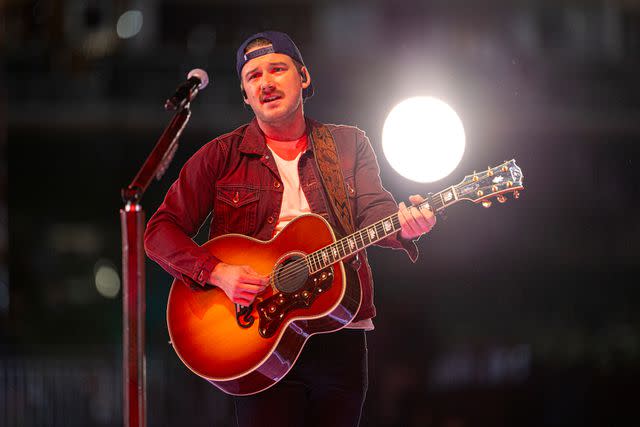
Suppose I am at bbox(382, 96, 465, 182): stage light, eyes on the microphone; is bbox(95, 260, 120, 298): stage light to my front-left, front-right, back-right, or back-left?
back-right

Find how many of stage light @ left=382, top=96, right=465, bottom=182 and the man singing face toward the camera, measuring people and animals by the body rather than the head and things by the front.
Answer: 2

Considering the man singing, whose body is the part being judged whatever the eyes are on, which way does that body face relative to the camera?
toward the camera

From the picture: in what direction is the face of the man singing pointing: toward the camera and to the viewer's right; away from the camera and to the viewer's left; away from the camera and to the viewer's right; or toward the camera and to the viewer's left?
toward the camera and to the viewer's left

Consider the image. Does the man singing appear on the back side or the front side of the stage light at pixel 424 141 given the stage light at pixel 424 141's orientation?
on the front side

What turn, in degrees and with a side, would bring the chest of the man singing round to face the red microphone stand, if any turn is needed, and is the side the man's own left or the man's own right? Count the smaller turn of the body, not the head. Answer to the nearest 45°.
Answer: approximately 45° to the man's own right

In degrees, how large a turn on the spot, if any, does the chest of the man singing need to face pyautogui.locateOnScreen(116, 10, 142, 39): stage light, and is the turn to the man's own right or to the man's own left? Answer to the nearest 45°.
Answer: approximately 180°

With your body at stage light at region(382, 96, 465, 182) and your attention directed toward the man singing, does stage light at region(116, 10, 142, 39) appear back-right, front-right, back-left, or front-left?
back-right

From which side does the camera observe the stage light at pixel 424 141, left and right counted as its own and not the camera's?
front

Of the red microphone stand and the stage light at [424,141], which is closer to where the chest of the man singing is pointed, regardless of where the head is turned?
the red microphone stand

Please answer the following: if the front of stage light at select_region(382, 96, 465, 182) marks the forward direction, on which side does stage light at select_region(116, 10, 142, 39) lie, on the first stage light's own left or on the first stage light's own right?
on the first stage light's own right

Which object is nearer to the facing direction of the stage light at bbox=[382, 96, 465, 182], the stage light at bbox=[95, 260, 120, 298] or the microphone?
the microphone

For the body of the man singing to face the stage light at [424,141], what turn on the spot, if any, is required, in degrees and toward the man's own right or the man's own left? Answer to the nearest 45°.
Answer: approximately 135° to the man's own left

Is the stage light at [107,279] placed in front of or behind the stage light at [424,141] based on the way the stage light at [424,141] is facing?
behind
